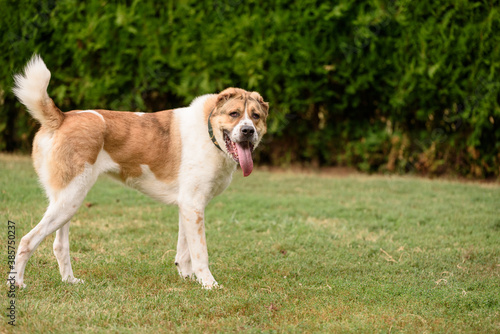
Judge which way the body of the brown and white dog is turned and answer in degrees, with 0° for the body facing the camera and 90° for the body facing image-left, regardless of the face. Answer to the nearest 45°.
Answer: approximately 270°
